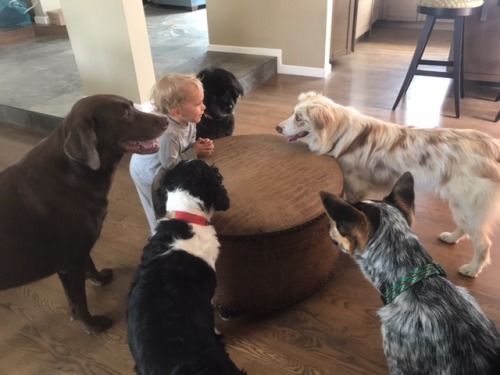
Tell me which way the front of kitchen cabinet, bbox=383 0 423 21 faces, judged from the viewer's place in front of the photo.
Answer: facing the viewer

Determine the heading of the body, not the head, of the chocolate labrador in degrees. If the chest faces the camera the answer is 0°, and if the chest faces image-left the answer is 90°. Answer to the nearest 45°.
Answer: approximately 270°

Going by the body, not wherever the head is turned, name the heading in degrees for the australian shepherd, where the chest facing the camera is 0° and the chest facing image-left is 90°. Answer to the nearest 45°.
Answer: approximately 90°

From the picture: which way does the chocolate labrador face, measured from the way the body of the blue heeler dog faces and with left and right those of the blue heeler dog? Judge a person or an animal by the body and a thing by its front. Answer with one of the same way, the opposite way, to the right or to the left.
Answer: to the right

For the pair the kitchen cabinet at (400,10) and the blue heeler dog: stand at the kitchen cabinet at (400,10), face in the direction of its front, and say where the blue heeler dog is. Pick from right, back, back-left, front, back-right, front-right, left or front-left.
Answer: front

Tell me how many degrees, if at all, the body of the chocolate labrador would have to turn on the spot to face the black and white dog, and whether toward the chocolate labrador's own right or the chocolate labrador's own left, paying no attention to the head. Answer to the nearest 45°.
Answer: approximately 45° to the chocolate labrador's own right

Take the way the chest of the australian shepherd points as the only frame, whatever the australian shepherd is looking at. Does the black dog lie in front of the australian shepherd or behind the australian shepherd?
in front

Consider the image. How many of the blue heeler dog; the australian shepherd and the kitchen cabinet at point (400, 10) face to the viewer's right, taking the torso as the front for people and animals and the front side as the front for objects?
0

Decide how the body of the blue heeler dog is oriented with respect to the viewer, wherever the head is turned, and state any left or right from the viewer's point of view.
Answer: facing away from the viewer and to the left of the viewer

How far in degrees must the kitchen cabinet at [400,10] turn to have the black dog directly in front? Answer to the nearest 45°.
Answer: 0° — it already faces it

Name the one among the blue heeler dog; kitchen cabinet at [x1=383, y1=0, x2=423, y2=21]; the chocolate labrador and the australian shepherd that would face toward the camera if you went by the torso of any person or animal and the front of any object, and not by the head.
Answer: the kitchen cabinet

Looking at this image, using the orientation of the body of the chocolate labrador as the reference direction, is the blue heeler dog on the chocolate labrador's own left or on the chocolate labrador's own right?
on the chocolate labrador's own right

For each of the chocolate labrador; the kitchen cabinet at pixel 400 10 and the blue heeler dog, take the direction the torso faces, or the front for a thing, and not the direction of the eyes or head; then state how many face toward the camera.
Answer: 1

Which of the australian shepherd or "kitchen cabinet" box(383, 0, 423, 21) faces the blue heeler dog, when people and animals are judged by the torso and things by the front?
the kitchen cabinet

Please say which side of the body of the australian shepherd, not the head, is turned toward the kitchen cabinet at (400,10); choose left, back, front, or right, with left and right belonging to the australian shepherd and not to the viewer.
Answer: right
